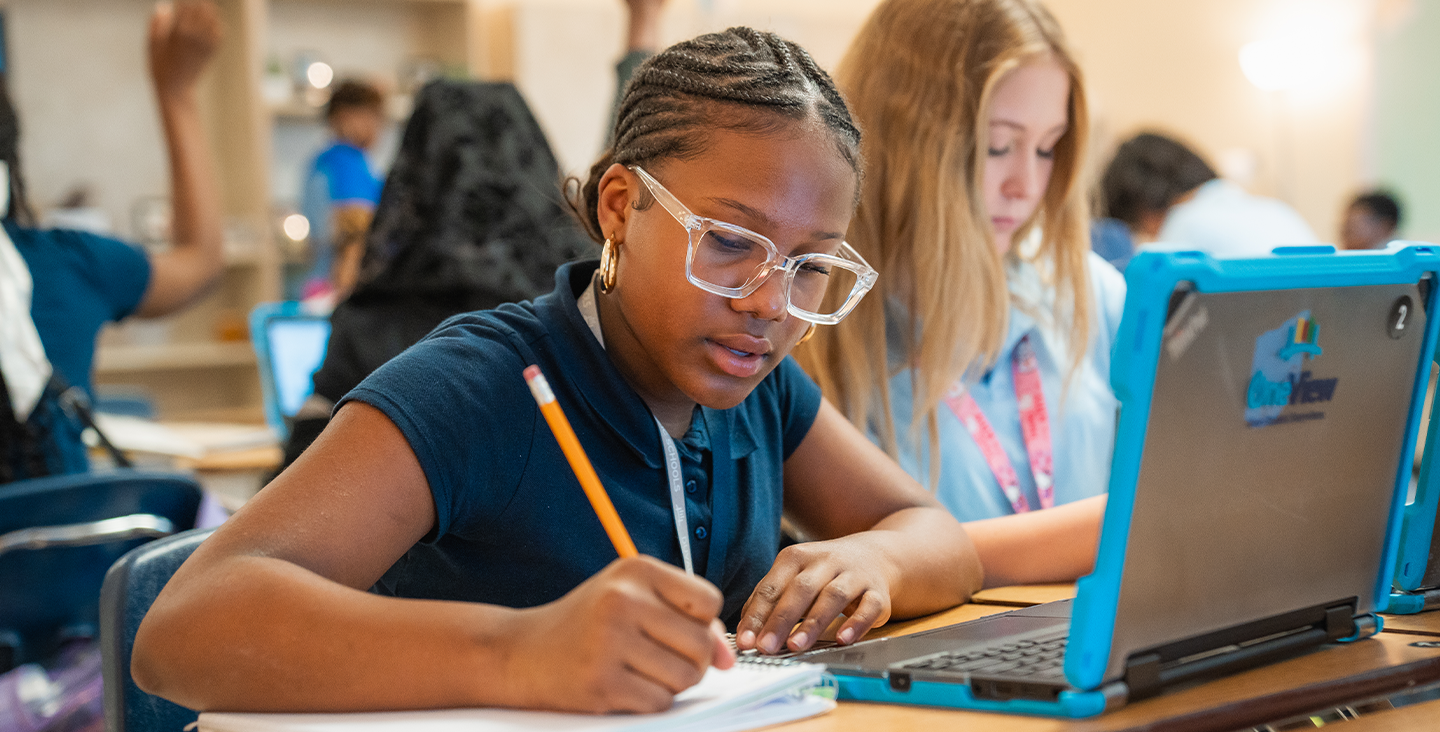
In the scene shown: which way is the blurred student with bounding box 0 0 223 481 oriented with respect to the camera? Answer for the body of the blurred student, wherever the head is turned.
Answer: away from the camera

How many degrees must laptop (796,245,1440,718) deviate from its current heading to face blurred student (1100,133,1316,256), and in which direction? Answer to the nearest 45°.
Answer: approximately 45° to its right

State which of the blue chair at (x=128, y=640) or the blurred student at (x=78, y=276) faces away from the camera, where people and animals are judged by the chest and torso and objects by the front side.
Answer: the blurred student

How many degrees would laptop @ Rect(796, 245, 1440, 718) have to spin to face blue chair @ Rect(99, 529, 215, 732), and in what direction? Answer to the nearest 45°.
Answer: approximately 45° to its left

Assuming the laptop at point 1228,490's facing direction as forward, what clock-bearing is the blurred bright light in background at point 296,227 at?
The blurred bright light in background is roughly at 12 o'clock from the laptop.

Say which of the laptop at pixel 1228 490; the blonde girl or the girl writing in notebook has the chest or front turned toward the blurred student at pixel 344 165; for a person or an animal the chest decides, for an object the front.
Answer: the laptop

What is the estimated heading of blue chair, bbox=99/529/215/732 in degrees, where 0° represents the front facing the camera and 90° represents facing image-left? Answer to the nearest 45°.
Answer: approximately 315°

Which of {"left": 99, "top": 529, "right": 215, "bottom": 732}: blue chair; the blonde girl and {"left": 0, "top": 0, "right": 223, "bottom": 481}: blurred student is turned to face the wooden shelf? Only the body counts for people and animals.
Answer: the blurred student

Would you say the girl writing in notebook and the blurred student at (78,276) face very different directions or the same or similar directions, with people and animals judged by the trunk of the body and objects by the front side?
very different directions

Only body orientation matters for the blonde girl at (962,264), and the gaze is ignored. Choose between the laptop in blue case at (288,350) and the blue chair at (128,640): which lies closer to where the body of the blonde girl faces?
the blue chair

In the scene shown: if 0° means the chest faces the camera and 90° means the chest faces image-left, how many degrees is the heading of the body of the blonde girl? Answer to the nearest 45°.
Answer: approximately 315°
